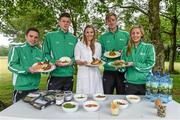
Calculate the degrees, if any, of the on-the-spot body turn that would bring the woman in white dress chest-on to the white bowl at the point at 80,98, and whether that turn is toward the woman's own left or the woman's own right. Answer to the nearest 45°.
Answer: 0° — they already face it

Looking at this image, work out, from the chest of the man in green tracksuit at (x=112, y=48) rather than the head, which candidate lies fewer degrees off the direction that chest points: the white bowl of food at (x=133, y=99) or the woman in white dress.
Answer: the white bowl of food

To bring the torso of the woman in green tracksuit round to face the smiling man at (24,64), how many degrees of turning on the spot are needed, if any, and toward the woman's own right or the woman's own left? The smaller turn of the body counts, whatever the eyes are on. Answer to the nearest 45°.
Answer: approximately 45° to the woman's own right

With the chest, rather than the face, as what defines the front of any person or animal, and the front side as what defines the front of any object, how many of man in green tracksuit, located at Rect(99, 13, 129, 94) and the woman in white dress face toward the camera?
2

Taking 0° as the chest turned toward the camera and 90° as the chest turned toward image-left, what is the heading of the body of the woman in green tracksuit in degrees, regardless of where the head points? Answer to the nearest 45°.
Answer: approximately 45°

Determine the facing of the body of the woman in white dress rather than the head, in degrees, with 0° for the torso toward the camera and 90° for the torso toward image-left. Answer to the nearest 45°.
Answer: approximately 0°
